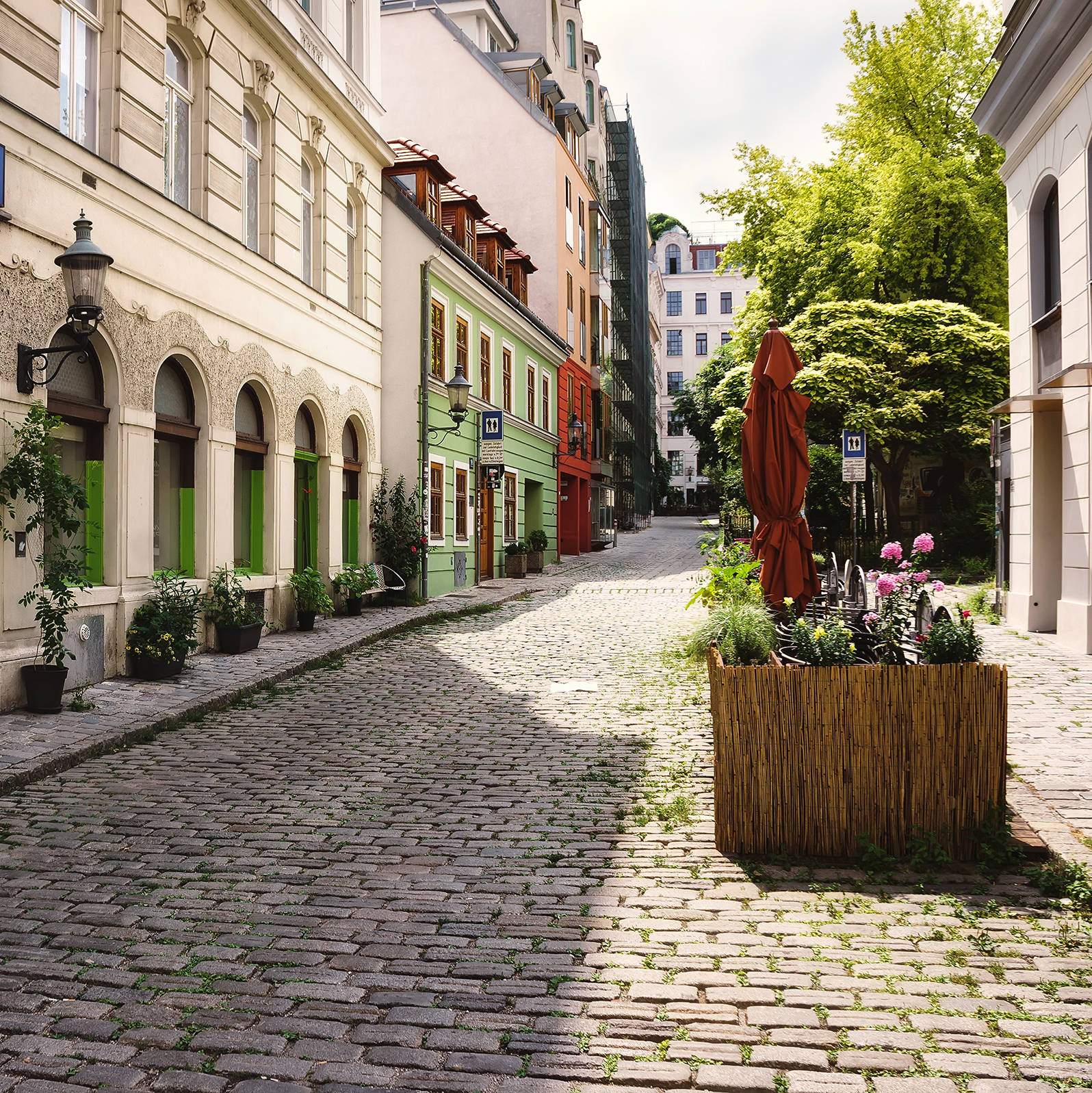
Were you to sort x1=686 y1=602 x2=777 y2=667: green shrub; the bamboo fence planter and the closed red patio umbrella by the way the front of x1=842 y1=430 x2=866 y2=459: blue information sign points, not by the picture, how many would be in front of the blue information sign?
3

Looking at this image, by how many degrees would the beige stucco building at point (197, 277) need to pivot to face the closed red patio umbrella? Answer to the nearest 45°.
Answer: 0° — it already faces it

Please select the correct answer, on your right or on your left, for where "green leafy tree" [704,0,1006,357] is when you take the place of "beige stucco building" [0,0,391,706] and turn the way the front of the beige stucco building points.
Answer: on your left

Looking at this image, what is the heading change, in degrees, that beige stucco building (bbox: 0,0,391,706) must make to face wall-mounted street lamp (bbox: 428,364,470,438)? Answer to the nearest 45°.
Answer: approximately 90° to its left

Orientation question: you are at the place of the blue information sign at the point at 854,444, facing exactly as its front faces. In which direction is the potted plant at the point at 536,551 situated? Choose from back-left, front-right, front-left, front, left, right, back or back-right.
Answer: back-right

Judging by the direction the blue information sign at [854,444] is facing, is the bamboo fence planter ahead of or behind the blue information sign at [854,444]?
ahead

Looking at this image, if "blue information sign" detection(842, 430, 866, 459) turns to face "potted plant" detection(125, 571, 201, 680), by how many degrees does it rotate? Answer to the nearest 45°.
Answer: approximately 45° to its right

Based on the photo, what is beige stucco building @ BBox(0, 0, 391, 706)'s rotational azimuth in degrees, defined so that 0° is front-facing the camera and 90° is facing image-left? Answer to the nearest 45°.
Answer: approximately 315°

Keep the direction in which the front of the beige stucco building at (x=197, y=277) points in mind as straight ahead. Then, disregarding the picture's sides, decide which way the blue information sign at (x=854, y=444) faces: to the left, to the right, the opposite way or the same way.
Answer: to the right

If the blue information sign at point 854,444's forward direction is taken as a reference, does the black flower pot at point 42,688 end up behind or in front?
in front

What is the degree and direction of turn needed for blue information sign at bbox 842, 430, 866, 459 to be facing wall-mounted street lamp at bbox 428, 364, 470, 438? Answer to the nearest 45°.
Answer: approximately 90° to its right

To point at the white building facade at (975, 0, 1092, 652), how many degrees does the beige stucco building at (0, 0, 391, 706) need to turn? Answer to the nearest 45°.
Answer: approximately 45° to its left

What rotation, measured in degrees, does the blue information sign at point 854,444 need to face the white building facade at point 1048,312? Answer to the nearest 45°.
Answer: approximately 45° to its left

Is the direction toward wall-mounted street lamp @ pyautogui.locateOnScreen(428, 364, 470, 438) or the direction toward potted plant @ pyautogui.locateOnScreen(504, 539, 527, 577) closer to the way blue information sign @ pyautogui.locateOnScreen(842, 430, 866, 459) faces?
the wall-mounted street lamp

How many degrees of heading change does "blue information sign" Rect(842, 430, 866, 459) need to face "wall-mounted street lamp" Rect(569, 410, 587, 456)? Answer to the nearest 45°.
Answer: approximately 135° to its right

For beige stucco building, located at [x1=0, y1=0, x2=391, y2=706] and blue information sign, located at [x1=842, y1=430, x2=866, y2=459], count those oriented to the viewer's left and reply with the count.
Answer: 0
